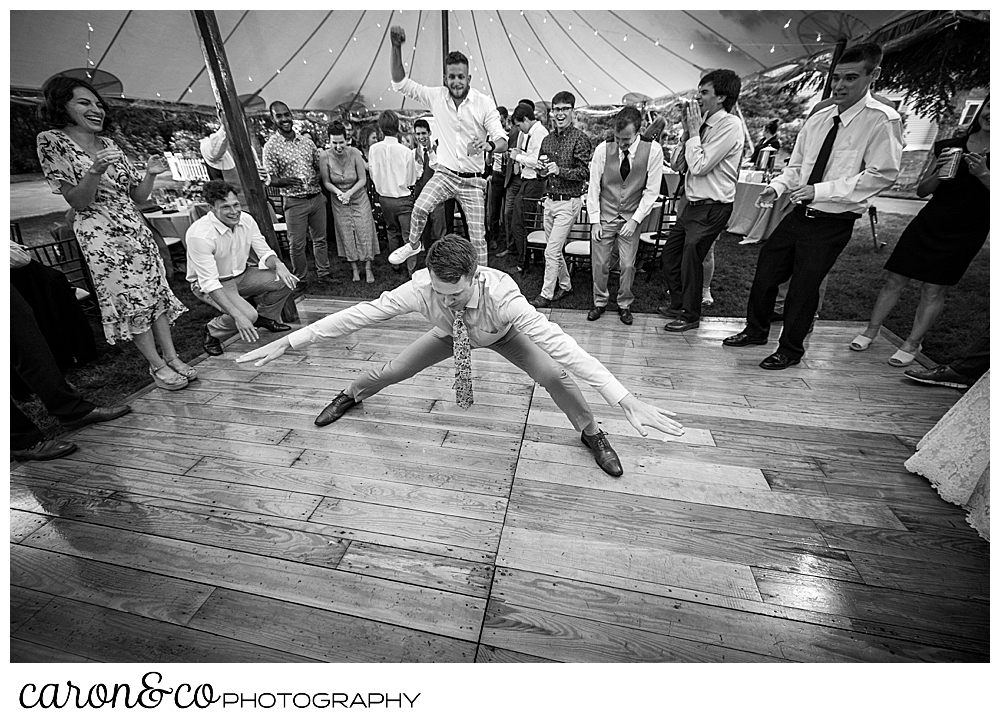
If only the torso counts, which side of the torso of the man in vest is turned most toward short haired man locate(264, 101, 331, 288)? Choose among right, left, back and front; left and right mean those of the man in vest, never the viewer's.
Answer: right

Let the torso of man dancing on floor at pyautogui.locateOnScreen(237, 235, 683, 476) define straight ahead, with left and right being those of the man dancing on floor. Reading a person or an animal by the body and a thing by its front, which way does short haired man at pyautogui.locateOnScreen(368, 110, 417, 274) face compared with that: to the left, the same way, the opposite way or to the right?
the opposite way

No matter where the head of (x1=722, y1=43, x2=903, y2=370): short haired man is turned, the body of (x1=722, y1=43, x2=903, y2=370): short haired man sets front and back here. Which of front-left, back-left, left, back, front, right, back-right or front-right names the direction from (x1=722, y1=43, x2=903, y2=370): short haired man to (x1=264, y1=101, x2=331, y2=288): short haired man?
front-right

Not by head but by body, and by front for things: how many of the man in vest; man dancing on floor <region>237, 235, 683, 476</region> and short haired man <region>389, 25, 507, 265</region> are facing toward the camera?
3

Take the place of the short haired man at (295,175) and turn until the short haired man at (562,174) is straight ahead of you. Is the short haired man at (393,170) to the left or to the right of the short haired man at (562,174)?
left

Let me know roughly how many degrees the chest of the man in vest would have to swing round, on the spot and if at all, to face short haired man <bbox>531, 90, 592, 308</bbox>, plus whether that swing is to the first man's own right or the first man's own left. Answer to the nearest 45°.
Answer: approximately 135° to the first man's own right

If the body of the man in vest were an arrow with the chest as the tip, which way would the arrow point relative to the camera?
toward the camera

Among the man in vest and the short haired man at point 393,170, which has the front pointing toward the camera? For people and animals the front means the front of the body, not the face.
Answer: the man in vest

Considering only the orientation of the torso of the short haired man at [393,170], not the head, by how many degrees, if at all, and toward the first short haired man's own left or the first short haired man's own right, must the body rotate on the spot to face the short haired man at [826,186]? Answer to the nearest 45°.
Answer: approximately 135° to the first short haired man's own right

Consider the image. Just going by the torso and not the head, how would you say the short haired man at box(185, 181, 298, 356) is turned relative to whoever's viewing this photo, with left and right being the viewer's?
facing the viewer and to the right of the viewer

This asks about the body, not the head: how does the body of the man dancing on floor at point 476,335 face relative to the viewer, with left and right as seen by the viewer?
facing the viewer

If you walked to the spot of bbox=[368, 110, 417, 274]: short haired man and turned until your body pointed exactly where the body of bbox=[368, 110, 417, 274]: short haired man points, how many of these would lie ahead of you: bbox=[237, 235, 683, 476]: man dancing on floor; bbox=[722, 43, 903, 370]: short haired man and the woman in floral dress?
0

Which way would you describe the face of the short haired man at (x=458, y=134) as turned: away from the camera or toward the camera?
toward the camera

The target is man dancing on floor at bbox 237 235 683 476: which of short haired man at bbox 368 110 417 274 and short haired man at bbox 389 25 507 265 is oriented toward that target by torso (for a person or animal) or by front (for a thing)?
short haired man at bbox 389 25 507 265

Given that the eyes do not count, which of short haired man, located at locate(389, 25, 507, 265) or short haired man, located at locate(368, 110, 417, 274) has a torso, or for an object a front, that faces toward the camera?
short haired man, located at locate(389, 25, 507, 265)

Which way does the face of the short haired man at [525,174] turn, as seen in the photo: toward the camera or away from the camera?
toward the camera

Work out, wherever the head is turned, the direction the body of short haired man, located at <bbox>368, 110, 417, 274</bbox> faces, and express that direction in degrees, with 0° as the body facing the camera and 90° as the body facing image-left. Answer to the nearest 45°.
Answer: approximately 180°

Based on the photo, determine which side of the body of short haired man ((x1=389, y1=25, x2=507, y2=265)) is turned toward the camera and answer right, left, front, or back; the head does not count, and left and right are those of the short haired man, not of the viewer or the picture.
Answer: front

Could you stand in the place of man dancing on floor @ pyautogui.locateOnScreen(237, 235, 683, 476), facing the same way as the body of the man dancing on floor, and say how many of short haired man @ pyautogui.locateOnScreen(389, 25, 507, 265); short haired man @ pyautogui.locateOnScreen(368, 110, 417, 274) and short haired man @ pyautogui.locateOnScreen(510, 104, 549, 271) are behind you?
3
